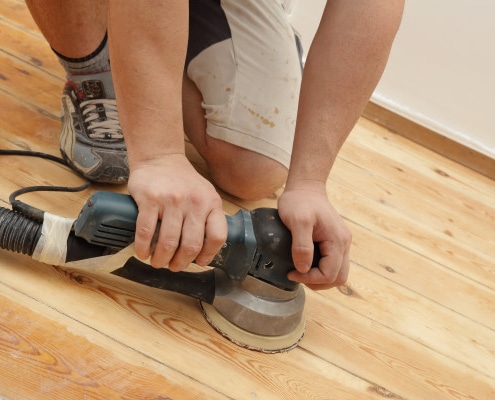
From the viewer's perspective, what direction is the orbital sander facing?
to the viewer's right
